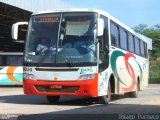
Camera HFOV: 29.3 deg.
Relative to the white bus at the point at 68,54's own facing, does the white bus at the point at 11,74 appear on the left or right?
on its right

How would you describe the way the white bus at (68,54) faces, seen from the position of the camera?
facing the viewer and to the left of the viewer
